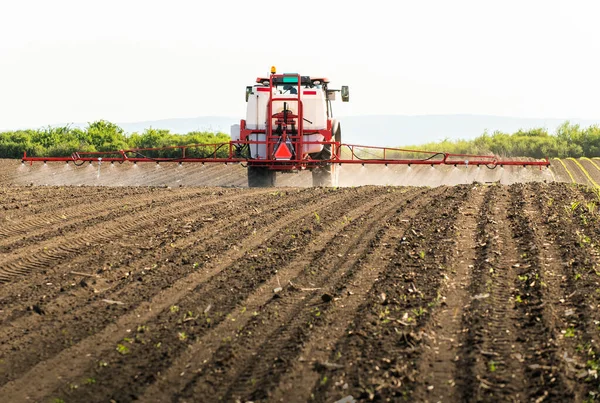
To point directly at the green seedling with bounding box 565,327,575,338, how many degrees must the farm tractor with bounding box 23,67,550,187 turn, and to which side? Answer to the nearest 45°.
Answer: approximately 180°

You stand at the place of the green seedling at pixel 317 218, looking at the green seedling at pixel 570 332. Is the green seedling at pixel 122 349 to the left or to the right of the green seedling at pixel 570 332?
right

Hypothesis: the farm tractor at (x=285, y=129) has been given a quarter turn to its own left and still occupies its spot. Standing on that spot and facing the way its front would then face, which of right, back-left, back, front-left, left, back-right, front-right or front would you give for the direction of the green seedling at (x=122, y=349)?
left

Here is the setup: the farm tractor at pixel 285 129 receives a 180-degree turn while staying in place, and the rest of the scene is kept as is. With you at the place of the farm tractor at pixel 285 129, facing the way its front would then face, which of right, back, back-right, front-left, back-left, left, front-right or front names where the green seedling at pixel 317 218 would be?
front

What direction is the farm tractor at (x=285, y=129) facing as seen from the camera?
away from the camera
